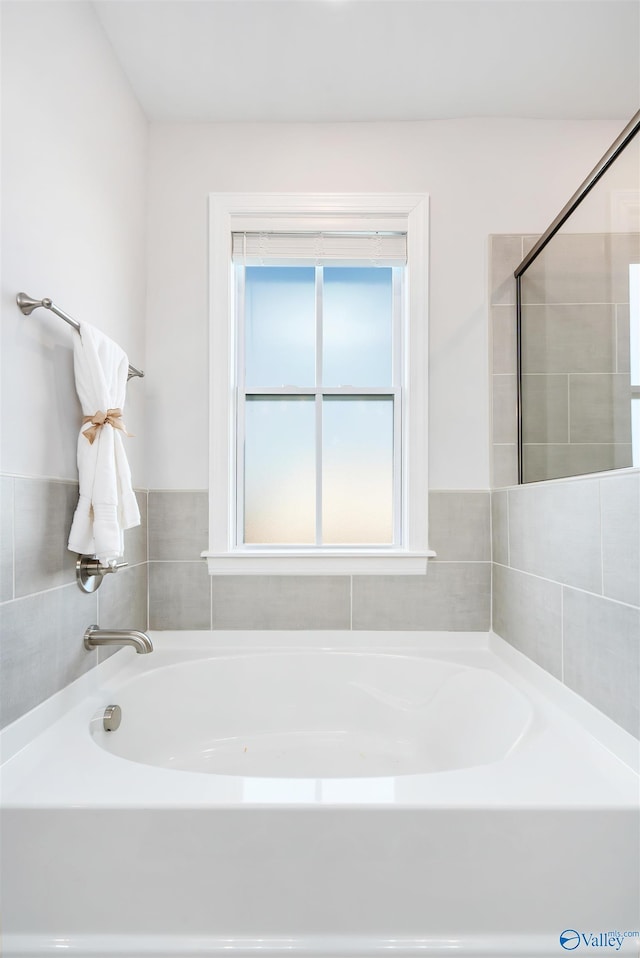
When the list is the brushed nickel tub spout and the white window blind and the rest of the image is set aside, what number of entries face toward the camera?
1

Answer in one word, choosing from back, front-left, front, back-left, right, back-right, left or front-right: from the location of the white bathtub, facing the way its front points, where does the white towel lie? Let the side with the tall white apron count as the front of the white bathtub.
back-right

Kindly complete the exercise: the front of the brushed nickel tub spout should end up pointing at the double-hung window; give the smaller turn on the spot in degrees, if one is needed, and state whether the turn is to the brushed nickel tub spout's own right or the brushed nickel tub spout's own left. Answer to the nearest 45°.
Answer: approximately 45° to the brushed nickel tub spout's own left

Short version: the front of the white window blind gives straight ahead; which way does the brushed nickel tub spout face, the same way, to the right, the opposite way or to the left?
to the left

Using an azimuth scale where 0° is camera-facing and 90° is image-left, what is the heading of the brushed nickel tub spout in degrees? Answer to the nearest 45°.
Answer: approximately 270°

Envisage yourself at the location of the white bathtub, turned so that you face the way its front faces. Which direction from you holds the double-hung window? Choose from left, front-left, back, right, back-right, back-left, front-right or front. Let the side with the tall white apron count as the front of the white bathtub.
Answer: back

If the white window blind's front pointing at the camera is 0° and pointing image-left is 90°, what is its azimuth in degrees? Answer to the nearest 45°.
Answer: approximately 0°
